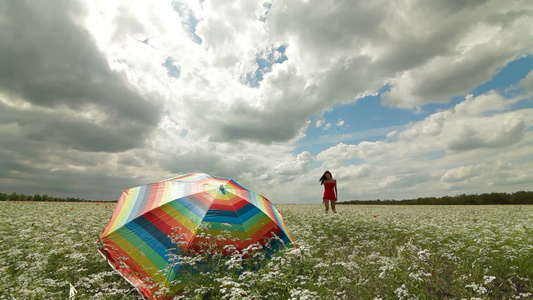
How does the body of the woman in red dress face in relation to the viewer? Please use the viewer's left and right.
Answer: facing the viewer

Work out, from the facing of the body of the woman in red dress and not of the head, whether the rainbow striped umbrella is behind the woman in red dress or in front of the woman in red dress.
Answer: in front
